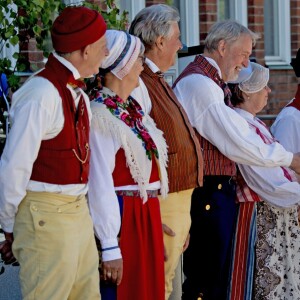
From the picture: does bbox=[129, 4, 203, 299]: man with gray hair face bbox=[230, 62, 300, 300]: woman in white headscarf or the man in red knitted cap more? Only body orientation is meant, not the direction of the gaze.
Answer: the woman in white headscarf

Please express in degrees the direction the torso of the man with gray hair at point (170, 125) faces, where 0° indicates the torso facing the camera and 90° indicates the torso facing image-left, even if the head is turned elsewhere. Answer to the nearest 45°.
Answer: approximately 270°

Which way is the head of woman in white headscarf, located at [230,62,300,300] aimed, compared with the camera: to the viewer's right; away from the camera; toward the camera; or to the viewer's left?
to the viewer's right

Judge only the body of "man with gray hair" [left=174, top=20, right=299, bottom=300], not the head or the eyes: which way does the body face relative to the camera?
to the viewer's right

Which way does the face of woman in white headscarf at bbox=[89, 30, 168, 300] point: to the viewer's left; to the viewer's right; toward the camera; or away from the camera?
to the viewer's right

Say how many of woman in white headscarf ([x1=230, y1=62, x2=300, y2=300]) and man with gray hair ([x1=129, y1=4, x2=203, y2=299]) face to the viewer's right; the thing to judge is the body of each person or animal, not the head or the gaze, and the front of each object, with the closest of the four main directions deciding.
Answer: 2
